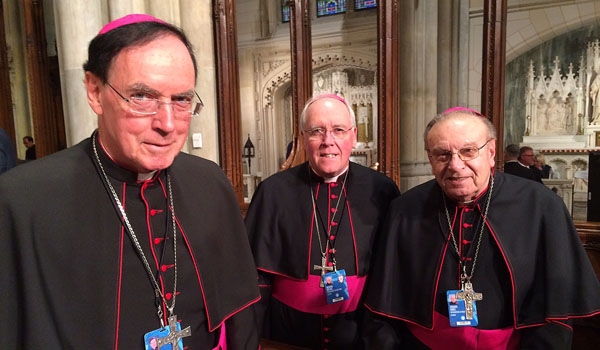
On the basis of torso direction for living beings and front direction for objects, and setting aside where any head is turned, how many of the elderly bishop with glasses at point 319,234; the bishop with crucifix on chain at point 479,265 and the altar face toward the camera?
3

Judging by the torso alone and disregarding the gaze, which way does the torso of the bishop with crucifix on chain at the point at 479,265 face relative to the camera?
toward the camera

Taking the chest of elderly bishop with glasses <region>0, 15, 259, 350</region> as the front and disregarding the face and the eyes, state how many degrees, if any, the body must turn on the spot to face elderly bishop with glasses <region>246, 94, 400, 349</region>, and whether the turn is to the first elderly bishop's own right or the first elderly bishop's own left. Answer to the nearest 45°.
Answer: approximately 90° to the first elderly bishop's own left

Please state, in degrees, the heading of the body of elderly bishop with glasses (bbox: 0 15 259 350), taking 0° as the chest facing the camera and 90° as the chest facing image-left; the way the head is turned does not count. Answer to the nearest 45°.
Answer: approximately 315°

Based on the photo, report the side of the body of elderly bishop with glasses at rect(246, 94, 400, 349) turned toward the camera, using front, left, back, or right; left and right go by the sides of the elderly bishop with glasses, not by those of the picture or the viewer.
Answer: front

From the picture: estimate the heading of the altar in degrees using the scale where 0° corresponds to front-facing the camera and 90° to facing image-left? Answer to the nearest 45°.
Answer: approximately 0°

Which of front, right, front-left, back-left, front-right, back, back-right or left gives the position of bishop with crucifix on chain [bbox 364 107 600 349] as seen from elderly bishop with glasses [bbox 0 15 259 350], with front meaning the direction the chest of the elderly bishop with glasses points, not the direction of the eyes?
front-left
